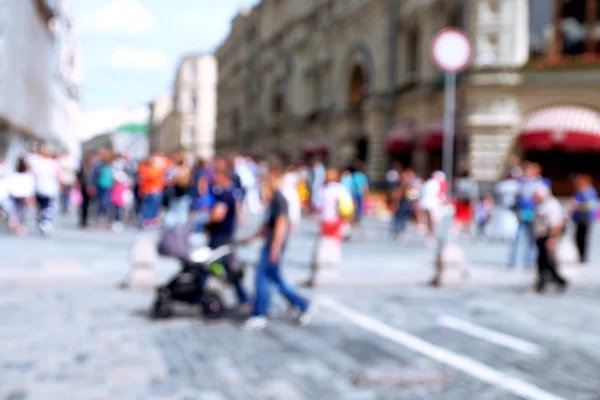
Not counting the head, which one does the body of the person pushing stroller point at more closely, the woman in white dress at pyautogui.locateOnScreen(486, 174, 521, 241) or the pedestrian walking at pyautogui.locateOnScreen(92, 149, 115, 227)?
the pedestrian walking

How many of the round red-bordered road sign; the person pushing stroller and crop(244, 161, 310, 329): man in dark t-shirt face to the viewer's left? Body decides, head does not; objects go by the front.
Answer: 2

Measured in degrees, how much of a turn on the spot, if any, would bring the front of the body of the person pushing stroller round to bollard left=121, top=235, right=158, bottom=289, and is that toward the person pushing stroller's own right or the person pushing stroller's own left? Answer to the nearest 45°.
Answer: approximately 45° to the person pushing stroller's own right

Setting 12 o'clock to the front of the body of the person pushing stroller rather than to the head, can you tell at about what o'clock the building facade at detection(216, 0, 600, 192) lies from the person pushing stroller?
The building facade is roughly at 4 o'clock from the person pushing stroller.

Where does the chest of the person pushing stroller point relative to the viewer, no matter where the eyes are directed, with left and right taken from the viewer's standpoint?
facing to the left of the viewer

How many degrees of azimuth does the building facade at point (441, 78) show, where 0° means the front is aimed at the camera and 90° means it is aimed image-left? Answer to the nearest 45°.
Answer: approximately 45°

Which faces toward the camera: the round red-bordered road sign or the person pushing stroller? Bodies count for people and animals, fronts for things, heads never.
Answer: the round red-bordered road sign

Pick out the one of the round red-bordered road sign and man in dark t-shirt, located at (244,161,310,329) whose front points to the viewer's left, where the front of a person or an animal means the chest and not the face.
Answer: the man in dark t-shirt

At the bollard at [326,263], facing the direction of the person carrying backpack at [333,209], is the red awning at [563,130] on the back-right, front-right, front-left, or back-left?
front-right

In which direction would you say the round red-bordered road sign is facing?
toward the camera

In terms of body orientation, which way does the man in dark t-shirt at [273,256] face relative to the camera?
to the viewer's left
